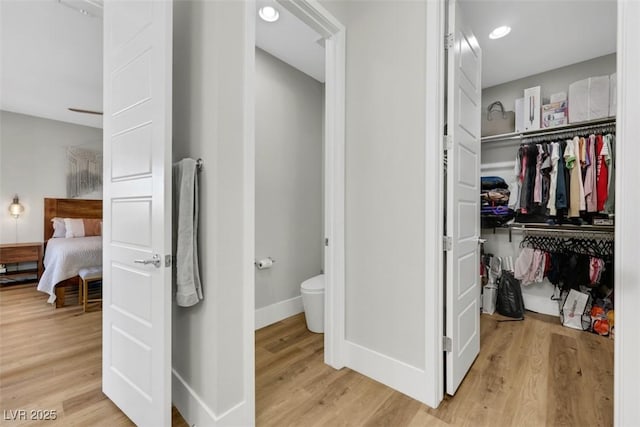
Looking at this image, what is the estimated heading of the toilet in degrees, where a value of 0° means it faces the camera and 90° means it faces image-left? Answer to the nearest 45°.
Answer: approximately 45°

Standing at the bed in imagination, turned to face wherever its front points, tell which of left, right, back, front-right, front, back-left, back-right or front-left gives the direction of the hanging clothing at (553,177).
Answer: front-left

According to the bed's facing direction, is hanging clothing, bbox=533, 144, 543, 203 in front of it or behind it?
in front

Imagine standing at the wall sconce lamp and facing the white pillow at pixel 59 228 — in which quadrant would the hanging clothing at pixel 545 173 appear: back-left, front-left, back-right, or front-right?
front-right

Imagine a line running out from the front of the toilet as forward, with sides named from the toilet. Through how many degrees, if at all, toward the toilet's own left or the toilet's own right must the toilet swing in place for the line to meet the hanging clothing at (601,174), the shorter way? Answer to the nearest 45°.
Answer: approximately 135° to the toilet's own left

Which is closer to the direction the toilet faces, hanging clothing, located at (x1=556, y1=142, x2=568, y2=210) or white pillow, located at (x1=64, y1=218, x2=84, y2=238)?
the white pillow

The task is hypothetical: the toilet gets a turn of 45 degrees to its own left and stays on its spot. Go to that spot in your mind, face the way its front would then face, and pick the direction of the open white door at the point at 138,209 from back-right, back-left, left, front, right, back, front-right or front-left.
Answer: front-right

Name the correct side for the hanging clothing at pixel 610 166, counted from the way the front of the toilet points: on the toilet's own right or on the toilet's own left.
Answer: on the toilet's own left

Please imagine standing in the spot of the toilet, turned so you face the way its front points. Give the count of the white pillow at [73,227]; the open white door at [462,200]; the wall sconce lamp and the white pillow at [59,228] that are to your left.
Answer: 1

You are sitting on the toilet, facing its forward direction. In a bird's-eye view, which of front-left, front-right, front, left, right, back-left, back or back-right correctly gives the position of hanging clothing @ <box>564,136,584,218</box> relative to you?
back-left
